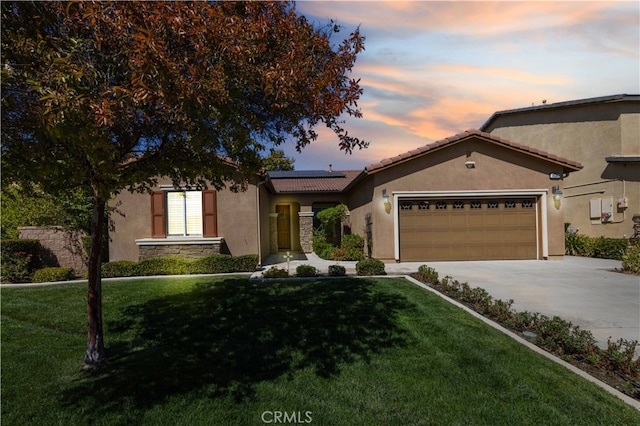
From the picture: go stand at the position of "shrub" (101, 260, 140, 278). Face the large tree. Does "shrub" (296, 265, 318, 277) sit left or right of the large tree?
left

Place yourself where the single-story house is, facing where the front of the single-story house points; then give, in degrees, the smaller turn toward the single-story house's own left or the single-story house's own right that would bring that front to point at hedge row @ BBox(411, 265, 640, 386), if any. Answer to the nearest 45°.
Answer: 0° — it already faces it

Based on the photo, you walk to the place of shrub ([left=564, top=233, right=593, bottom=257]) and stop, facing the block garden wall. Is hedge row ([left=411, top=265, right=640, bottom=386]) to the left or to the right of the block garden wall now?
left

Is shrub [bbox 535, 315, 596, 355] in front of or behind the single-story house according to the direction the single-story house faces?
in front

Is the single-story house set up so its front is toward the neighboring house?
no

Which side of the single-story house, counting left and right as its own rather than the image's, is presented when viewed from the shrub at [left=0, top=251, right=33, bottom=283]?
right

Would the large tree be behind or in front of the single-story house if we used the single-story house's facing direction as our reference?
in front

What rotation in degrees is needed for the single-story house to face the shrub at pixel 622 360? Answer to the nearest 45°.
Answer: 0° — it already faces it

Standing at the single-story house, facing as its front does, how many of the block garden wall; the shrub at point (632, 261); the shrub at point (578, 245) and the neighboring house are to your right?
1

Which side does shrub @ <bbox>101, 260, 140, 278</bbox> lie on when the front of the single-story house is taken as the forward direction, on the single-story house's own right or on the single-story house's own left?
on the single-story house's own right

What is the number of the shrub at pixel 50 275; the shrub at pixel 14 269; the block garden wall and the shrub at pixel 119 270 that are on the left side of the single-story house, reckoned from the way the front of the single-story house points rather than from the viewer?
0

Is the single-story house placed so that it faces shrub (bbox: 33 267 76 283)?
no

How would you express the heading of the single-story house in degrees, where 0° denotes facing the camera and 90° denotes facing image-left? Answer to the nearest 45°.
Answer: approximately 0°
